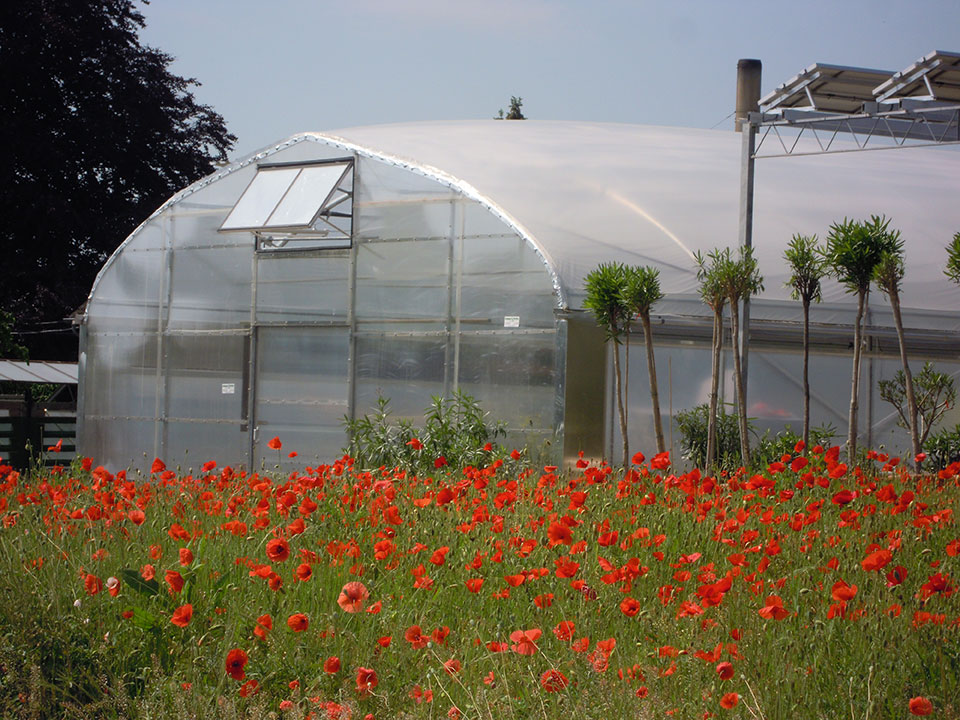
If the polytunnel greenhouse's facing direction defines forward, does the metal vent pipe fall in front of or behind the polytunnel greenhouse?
behind

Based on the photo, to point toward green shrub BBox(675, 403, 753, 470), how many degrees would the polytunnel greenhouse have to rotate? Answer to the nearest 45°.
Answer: approximately 90° to its left

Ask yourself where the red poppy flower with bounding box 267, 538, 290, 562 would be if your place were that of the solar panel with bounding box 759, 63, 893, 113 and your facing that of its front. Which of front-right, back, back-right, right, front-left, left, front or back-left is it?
back-left

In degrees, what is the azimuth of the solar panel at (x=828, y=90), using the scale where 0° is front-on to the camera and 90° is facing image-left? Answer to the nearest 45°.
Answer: approximately 135°

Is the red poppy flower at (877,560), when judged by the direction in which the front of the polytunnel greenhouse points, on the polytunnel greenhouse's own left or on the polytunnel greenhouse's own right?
on the polytunnel greenhouse's own left

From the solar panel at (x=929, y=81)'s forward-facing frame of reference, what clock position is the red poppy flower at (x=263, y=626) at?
The red poppy flower is roughly at 8 o'clock from the solar panel.

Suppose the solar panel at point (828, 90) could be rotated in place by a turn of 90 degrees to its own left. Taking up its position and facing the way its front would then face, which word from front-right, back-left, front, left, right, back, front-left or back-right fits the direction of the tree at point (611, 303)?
front

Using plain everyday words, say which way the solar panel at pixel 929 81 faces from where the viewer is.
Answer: facing away from the viewer and to the left of the viewer

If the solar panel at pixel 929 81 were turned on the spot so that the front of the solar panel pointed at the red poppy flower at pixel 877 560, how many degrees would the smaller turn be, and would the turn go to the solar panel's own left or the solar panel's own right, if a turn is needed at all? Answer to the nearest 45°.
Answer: approximately 135° to the solar panel's own left

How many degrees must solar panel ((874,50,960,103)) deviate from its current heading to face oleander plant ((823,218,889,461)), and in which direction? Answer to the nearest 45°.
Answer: approximately 135° to its left

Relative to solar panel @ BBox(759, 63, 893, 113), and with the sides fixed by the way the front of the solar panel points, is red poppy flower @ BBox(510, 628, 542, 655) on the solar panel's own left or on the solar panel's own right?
on the solar panel's own left

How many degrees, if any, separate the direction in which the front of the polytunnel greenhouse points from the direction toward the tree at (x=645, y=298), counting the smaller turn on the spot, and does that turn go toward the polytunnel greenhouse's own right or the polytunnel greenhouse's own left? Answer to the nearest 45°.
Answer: approximately 90° to the polytunnel greenhouse's own left
